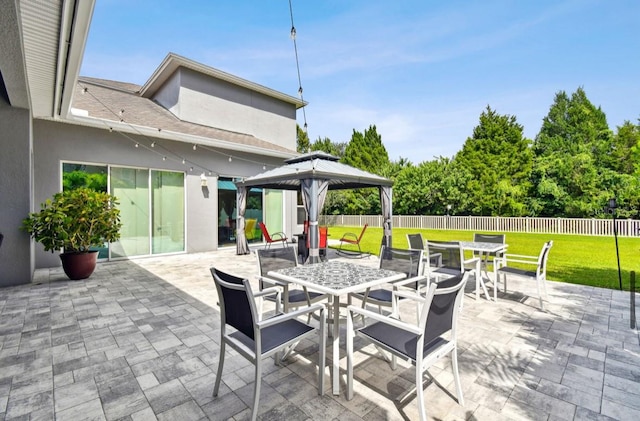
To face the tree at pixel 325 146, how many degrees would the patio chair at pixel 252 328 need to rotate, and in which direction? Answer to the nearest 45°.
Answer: approximately 45° to its left

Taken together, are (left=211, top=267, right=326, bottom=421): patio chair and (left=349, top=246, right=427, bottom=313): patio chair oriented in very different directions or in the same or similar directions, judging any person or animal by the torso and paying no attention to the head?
very different directions

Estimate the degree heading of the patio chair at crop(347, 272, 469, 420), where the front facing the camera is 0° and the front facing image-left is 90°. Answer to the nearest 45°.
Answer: approximately 135°

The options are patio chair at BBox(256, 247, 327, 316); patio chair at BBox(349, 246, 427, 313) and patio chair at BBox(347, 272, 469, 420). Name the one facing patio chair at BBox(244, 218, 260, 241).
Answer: patio chair at BBox(347, 272, 469, 420)

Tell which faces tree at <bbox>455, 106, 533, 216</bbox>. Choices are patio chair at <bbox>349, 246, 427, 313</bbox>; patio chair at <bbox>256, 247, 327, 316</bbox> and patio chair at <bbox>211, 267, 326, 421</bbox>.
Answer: patio chair at <bbox>211, 267, 326, 421</bbox>

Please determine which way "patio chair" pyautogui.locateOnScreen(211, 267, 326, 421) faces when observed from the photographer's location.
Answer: facing away from the viewer and to the right of the viewer

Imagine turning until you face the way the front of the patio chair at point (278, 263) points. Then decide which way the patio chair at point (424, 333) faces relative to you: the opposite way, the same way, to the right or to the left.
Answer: the opposite way

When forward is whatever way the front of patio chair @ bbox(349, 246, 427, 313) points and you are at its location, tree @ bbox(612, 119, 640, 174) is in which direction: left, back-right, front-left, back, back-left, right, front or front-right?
back

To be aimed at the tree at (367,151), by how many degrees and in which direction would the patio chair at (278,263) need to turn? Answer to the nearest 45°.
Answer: approximately 135° to its left

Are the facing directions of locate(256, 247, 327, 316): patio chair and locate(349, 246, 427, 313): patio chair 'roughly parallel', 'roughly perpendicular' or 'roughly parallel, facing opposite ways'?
roughly perpendicular

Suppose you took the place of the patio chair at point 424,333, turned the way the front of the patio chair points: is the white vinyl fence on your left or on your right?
on your right

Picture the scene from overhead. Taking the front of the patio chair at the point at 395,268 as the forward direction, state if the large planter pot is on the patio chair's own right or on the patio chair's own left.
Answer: on the patio chair's own right

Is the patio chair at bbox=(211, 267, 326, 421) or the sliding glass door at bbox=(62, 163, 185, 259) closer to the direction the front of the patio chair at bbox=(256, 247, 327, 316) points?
the patio chair

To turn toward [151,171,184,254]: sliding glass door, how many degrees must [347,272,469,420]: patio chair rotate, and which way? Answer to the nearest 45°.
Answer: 0° — it already faces it

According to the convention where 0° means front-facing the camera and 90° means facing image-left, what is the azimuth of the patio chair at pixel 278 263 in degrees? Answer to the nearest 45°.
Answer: approximately 315°
